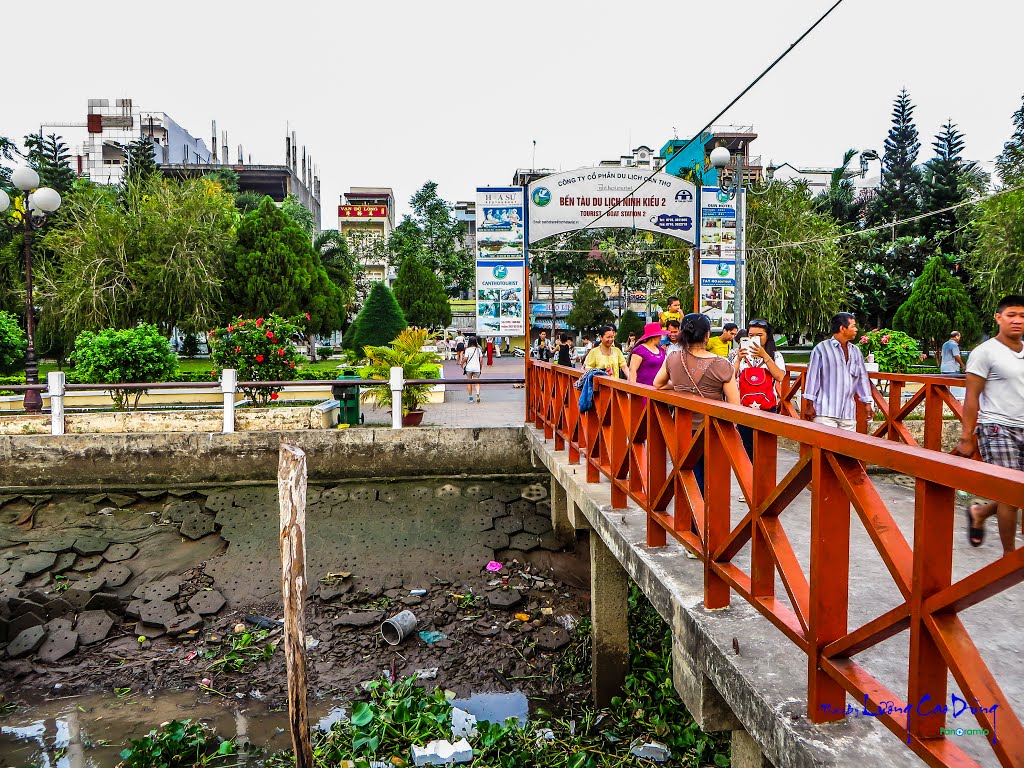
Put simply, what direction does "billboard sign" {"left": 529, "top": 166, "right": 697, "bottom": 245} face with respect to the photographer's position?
facing the viewer

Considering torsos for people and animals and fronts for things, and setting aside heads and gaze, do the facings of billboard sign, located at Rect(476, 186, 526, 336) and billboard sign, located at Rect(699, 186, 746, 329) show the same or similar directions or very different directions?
same or similar directions

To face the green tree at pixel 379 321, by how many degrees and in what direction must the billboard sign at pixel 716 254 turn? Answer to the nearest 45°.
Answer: approximately 135° to its right

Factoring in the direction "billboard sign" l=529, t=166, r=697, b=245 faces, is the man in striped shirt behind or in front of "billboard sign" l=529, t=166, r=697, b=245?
in front

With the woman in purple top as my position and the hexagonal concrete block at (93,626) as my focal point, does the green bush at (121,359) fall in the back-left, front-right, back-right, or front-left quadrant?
front-right

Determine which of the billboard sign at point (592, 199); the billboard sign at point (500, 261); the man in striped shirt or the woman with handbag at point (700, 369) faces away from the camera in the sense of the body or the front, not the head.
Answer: the woman with handbag

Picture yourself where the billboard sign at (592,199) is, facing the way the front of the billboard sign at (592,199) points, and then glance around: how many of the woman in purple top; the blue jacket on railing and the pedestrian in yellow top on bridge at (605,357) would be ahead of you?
3

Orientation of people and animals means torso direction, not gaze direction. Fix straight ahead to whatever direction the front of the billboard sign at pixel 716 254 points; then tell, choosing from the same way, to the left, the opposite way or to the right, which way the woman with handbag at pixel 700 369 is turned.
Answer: the opposite way

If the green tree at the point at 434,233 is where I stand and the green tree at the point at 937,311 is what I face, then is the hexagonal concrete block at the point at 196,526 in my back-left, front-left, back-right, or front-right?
front-right

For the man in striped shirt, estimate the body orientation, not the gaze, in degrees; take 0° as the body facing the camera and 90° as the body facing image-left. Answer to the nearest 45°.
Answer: approximately 315°

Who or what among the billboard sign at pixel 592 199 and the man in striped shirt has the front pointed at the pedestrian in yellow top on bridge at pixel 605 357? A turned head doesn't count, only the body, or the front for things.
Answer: the billboard sign

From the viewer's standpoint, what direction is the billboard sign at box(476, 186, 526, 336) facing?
toward the camera

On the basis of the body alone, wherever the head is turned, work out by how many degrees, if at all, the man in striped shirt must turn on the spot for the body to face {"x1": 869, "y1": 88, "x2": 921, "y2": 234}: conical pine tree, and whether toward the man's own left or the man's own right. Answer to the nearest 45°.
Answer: approximately 135° to the man's own left

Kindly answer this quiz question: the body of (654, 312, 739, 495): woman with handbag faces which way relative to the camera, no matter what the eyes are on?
away from the camera

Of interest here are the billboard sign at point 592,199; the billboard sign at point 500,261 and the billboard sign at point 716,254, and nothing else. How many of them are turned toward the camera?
3

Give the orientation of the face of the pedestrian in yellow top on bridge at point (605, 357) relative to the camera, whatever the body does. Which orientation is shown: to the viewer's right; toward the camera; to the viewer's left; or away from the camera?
toward the camera

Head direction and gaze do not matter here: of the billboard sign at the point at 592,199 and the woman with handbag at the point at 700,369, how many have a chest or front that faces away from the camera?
1
